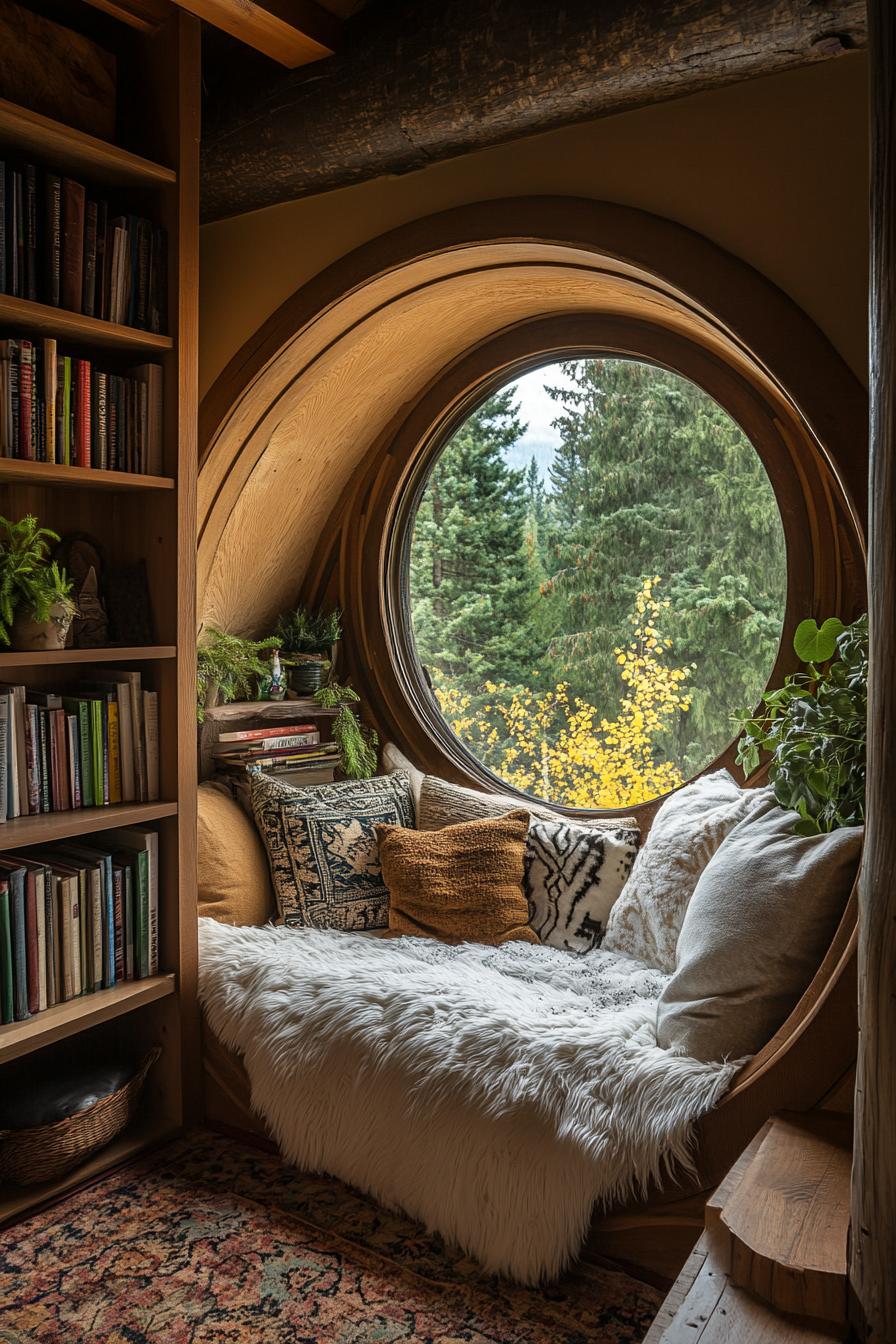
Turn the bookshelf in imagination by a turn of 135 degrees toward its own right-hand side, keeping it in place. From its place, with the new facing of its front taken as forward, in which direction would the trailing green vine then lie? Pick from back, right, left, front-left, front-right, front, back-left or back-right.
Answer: back-right

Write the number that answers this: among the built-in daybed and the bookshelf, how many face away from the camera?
0

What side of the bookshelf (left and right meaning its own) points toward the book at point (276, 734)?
left

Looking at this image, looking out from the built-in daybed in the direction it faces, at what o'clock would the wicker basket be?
The wicker basket is roughly at 2 o'clock from the built-in daybed.

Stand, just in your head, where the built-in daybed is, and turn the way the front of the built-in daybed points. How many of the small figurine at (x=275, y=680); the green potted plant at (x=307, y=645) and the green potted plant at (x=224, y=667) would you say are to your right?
3

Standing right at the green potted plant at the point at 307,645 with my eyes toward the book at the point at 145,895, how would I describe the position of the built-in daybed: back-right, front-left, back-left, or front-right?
front-left

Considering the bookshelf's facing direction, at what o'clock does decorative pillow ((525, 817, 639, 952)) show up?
The decorative pillow is roughly at 11 o'clock from the bookshelf.

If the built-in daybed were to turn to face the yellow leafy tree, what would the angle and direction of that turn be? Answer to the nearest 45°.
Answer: approximately 135° to its right

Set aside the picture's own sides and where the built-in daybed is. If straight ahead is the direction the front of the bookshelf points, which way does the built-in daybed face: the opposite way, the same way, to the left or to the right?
to the right

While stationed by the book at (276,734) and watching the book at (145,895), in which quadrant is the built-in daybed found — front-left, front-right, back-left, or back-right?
front-left

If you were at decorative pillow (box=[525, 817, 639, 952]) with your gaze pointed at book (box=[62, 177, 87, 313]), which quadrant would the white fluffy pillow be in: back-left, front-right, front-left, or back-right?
back-left

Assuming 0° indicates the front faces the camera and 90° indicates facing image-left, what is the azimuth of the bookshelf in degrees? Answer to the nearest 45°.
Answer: approximately 315°

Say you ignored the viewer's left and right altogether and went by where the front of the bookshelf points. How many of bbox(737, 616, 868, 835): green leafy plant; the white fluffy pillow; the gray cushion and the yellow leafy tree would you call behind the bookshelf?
0

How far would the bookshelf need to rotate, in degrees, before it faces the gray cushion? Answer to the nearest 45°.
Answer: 0° — it already faces it

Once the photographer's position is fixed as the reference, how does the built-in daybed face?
facing the viewer and to the left of the viewer
